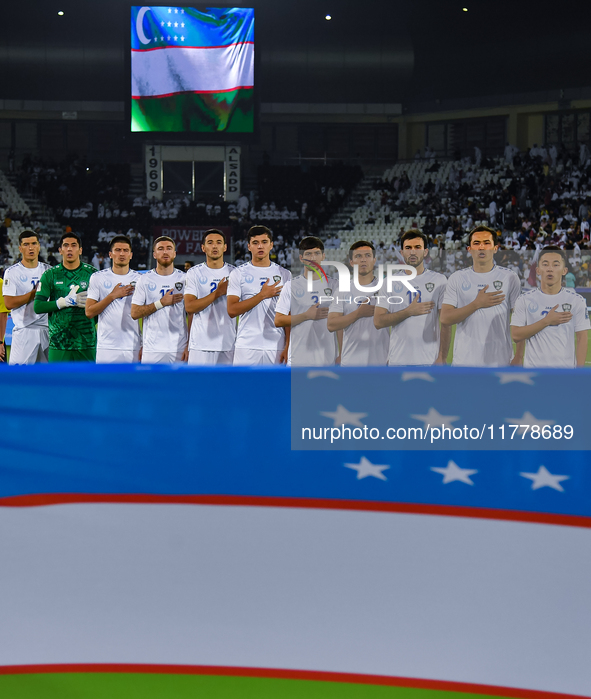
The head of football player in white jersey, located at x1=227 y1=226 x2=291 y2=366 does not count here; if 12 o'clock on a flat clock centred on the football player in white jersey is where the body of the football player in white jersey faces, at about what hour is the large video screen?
The large video screen is roughly at 6 o'clock from the football player in white jersey.

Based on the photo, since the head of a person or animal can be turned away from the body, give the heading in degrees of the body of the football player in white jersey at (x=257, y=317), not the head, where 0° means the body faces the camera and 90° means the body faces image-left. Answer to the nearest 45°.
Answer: approximately 0°

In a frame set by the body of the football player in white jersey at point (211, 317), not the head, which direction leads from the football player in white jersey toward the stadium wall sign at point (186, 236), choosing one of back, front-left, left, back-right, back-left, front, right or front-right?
back

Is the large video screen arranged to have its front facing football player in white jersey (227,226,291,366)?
yes

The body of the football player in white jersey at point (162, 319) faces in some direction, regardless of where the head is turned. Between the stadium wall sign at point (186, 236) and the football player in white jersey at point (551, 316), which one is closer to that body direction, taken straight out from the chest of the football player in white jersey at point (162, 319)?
the football player in white jersey
